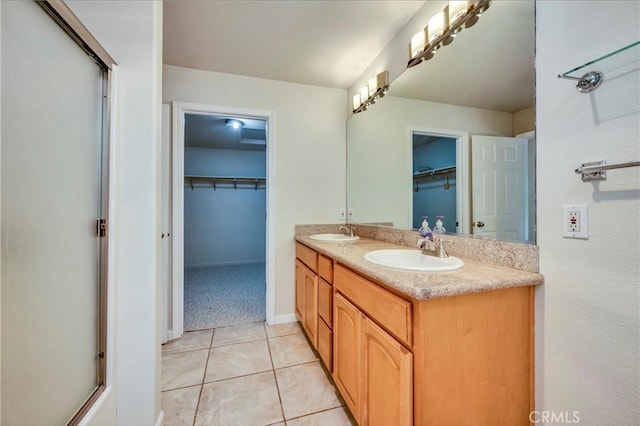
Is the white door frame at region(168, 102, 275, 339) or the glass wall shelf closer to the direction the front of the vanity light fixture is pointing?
the white door frame

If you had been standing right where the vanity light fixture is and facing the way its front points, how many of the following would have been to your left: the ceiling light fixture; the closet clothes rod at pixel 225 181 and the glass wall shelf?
1

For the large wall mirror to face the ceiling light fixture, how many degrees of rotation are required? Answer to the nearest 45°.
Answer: approximately 45° to its right

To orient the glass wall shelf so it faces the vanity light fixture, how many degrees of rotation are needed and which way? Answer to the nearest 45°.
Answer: approximately 90° to its right

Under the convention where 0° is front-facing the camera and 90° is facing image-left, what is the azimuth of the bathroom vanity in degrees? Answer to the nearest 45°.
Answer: approximately 45°

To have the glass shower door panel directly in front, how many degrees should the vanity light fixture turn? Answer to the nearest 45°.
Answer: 0° — it already faces it

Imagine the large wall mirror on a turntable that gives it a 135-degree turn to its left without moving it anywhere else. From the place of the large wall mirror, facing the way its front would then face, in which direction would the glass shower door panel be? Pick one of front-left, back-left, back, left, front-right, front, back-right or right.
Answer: back-right

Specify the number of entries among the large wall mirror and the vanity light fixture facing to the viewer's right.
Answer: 0

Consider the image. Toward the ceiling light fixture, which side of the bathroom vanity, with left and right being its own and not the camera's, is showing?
right

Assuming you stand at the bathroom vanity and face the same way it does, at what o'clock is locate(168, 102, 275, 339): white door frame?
The white door frame is roughly at 2 o'clock from the bathroom vanity.

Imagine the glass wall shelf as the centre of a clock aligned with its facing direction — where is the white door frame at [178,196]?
The white door frame is roughly at 1 o'clock from the glass wall shelf.

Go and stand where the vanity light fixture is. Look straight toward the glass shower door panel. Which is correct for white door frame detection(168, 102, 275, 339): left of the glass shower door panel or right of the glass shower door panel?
right

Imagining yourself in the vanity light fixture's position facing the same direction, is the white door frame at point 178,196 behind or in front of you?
in front

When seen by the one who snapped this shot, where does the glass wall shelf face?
facing the viewer and to the left of the viewer

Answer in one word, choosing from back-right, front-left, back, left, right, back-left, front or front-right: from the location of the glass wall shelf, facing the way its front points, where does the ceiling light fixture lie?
front-right

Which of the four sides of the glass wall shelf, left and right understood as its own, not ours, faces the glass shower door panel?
front
